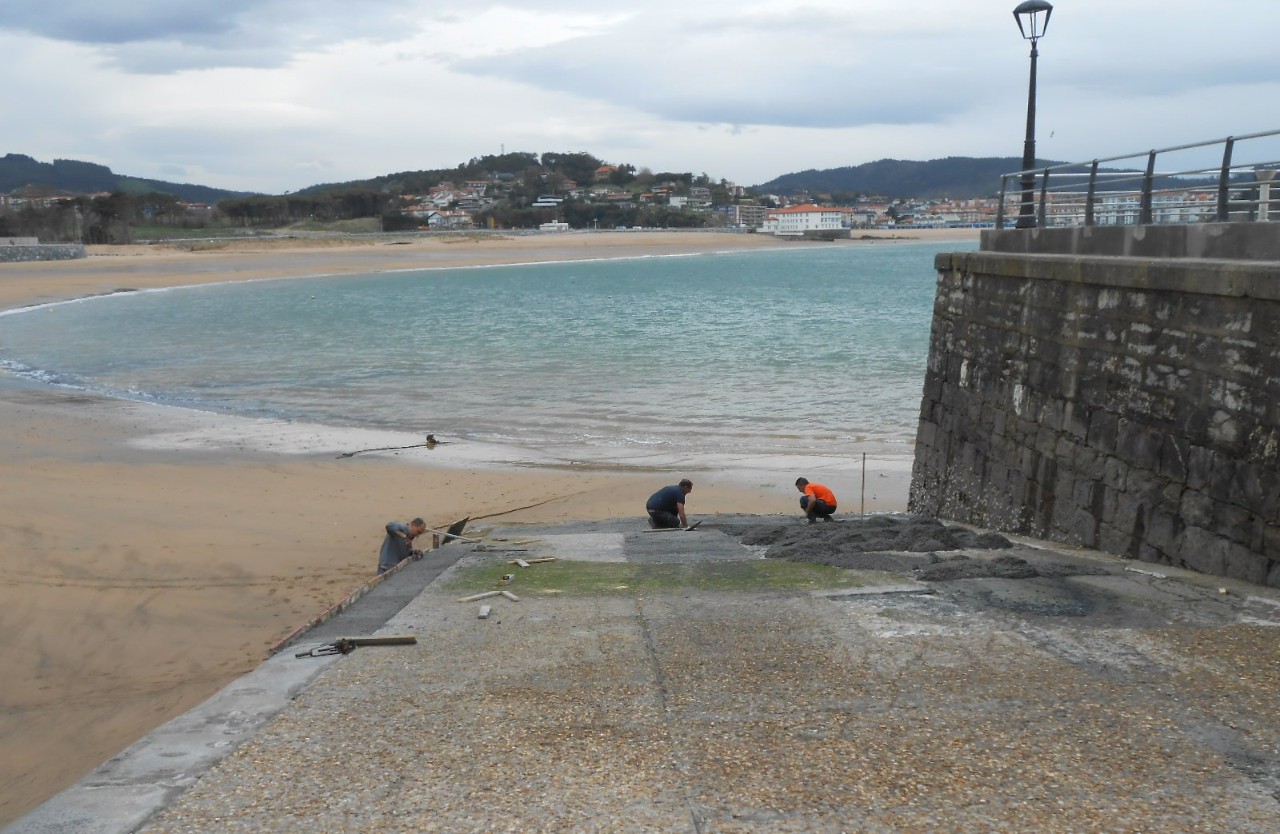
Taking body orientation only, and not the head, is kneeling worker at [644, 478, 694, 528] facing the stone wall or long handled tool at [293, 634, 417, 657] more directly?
the stone wall

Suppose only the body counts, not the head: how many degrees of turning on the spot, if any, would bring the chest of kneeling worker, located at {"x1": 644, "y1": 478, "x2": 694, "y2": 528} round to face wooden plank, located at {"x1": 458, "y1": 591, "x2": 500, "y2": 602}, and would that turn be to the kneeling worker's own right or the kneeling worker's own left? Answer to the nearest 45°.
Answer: approximately 90° to the kneeling worker's own right

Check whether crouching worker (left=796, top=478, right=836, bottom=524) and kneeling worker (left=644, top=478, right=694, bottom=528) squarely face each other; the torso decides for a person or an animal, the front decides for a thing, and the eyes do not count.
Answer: yes

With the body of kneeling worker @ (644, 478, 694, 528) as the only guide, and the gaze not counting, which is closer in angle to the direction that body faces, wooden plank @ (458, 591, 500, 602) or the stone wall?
the stone wall

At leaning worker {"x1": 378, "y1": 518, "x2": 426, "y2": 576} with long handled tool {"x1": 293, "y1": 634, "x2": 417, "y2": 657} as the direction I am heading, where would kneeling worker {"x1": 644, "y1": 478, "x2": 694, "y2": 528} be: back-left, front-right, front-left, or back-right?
back-left

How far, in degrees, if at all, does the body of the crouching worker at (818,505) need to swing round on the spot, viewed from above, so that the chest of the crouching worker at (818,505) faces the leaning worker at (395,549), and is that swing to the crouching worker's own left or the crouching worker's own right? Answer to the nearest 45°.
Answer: approximately 45° to the crouching worker's own left

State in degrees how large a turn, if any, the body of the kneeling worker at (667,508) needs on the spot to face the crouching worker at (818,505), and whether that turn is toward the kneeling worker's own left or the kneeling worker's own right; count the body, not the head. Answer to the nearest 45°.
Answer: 0° — they already face them

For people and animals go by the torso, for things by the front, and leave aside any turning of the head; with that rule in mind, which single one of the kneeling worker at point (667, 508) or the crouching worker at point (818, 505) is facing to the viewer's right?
the kneeling worker at point (667, 508)

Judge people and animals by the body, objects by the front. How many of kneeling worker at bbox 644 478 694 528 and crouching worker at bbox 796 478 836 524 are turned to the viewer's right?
1

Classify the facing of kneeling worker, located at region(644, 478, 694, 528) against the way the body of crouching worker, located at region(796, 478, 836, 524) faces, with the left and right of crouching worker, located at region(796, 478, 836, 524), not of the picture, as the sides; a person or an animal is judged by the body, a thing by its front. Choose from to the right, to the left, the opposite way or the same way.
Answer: the opposite way

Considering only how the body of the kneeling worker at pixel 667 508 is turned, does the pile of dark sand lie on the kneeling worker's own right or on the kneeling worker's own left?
on the kneeling worker's own right

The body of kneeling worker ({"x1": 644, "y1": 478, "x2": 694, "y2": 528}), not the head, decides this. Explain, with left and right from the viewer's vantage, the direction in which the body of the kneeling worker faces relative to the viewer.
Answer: facing to the right of the viewer

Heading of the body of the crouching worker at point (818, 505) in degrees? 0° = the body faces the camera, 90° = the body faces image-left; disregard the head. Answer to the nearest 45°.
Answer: approximately 90°

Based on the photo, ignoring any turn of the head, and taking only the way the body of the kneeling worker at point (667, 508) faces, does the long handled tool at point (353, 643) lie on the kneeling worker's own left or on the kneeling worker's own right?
on the kneeling worker's own right

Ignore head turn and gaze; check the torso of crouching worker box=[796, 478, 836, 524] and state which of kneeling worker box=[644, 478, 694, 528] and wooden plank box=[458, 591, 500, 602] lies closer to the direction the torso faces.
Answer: the kneeling worker
